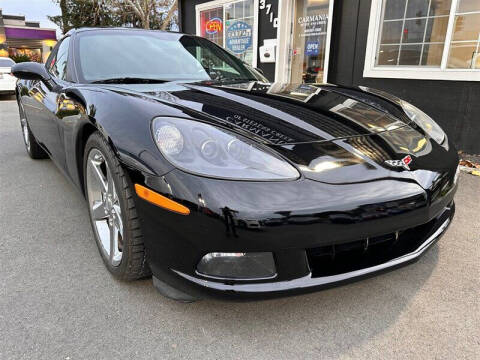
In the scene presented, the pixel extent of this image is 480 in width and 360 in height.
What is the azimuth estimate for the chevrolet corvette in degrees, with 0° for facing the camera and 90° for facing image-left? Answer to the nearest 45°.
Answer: approximately 315°

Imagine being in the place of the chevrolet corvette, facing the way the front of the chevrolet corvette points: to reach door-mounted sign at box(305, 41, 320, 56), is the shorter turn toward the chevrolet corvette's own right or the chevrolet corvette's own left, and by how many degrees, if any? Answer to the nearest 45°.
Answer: approximately 135° to the chevrolet corvette's own left

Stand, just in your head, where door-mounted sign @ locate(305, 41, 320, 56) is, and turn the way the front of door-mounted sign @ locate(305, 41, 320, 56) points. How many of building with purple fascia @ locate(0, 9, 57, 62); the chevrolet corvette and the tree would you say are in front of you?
1

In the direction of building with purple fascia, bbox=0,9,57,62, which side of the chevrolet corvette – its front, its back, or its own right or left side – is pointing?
back

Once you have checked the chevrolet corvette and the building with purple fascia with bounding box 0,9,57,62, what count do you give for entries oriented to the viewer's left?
0

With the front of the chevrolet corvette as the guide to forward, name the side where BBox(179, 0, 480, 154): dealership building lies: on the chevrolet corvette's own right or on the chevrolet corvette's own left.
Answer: on the chevrolet corvette's own left

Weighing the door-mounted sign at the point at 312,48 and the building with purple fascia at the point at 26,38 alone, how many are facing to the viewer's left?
0

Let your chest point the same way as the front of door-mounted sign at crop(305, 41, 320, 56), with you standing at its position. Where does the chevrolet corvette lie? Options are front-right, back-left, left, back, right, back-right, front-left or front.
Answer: front

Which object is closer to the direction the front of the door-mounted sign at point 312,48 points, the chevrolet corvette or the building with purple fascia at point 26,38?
the chevrolet corvette

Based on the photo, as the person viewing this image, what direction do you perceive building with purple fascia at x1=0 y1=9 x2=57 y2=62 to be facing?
facing the viewer and to the right of the viewer

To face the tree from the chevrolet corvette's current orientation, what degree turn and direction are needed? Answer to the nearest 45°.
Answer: approximately 135° to its left

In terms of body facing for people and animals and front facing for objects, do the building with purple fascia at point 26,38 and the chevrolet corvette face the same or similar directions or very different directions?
same or similar directions

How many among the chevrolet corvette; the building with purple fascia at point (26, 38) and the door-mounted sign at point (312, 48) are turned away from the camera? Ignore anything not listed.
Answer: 0

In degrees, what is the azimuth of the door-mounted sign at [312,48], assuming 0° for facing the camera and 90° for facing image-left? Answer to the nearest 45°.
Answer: approximately 0°

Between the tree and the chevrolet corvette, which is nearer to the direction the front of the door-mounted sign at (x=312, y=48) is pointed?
the chevrolet corvette
